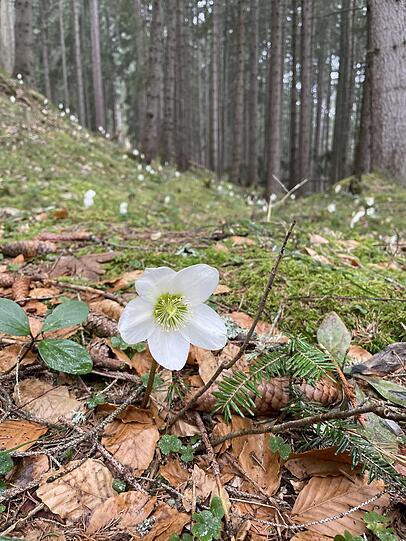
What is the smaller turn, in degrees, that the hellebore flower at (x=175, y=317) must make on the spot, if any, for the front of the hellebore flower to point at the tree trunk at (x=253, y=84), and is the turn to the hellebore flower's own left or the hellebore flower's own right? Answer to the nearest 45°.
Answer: approximately 180°

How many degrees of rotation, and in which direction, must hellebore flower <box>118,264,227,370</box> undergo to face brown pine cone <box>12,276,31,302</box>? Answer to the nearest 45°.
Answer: approximately 135° to its right

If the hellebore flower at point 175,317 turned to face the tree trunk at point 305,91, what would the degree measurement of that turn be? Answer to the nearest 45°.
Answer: approximately 180°

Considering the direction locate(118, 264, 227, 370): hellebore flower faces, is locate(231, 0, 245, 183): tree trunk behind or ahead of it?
behind

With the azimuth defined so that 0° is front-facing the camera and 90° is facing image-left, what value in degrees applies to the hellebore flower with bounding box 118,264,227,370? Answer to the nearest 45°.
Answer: approximately 0°
